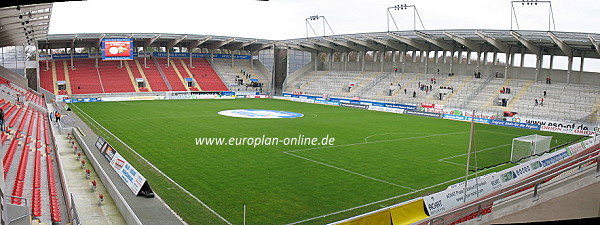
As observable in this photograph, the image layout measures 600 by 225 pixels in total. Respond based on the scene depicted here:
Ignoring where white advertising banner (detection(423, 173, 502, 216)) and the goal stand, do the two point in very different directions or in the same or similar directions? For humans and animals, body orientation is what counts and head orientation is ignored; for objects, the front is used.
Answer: very different directions

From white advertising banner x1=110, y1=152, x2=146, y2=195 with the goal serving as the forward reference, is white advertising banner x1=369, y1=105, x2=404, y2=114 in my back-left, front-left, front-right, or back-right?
front-left

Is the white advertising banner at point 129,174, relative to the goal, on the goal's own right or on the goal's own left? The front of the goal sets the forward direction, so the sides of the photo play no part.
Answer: on the goal's own left

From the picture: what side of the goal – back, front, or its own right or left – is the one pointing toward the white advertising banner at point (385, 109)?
front

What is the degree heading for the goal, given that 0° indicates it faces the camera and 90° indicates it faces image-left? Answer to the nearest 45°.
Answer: approximately 135°

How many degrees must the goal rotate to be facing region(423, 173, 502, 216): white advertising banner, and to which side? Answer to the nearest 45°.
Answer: approximately 135° to its left
